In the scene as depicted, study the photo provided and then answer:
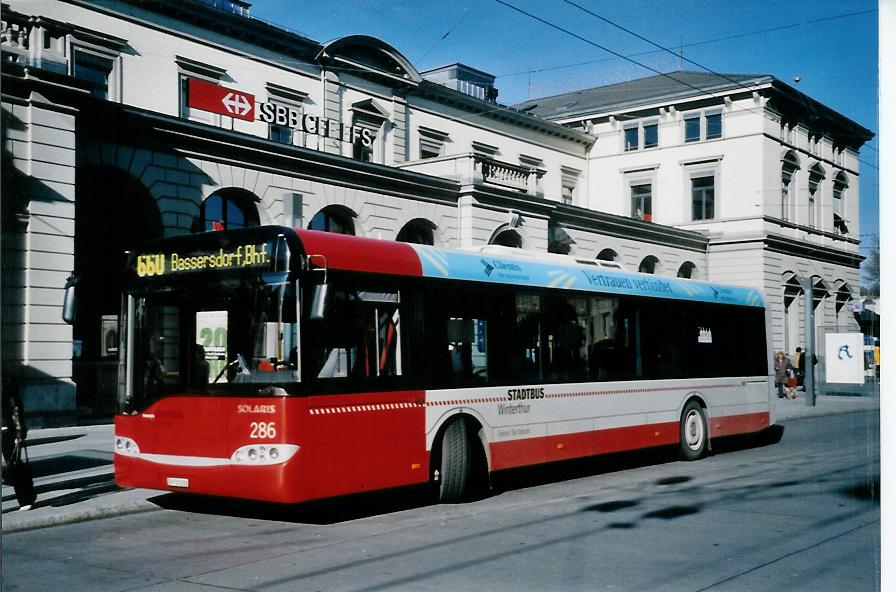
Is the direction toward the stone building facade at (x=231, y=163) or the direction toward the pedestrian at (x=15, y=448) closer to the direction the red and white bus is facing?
the pedestrian

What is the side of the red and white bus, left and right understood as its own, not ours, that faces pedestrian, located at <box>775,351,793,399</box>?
back

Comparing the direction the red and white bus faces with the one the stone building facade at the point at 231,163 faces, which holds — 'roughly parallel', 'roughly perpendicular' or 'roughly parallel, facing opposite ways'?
roughly perpendicular

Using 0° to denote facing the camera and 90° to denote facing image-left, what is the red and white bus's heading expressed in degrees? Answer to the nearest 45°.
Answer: approximately 45°

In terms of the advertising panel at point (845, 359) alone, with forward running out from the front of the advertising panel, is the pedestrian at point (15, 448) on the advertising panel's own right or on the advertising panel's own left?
on the advertising panel's own right

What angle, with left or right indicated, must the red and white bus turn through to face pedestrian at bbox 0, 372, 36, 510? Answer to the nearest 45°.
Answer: approximately 45° to its right

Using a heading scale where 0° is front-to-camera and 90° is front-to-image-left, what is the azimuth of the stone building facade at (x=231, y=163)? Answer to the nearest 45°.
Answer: approximately 315°
